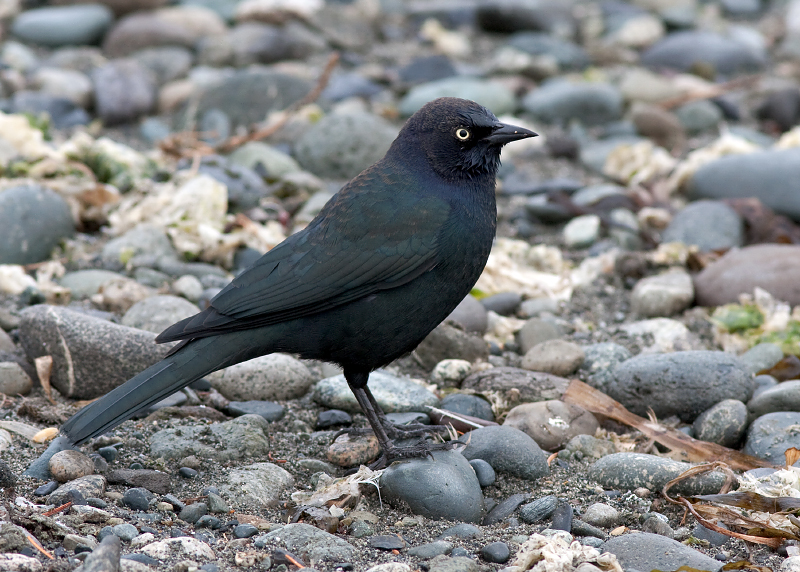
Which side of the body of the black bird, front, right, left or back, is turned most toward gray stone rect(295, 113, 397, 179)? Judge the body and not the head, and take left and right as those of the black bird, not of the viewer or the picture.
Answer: left

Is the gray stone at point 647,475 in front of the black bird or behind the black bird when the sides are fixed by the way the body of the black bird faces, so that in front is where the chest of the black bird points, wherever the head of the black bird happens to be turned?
in front

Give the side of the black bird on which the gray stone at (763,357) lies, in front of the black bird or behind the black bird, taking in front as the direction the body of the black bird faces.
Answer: in front

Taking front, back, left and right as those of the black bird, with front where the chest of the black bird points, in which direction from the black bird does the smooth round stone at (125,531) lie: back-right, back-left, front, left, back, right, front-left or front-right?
back-right

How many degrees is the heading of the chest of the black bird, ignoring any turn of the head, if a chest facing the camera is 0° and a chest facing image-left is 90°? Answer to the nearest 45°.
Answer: approximately 270°

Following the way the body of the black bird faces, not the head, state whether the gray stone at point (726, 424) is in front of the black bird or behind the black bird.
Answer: in front

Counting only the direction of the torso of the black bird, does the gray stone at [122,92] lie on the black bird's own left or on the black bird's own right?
on the black bird's own left

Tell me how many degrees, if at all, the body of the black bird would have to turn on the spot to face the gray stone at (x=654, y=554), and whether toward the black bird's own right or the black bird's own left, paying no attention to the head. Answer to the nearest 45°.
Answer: approximately 45° to the black bird's own right

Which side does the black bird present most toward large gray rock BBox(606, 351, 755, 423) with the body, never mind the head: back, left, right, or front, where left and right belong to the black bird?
front
